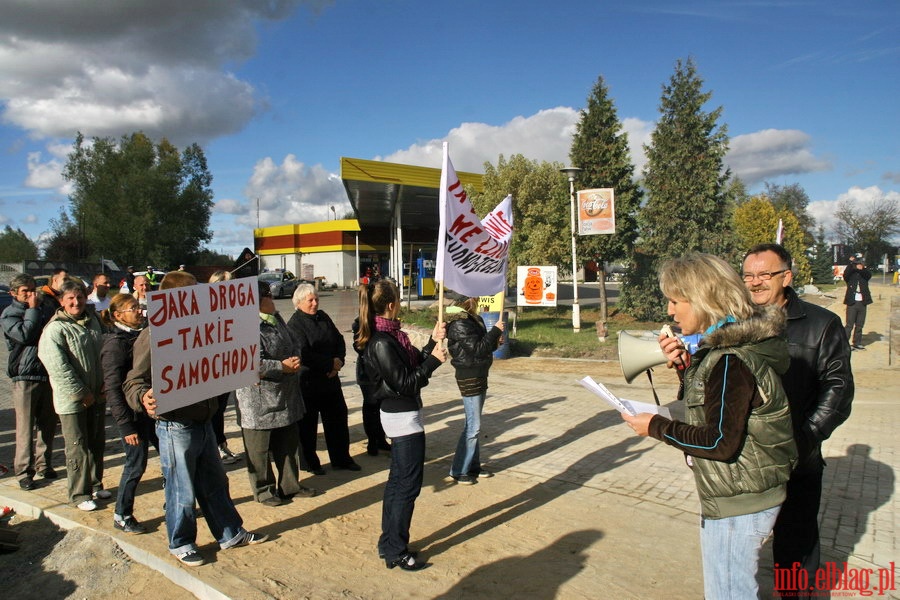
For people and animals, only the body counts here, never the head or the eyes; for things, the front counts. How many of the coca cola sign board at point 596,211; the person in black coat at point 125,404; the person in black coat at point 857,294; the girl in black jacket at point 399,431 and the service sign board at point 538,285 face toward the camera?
3

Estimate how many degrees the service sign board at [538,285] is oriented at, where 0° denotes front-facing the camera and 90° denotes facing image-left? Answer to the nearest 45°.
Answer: approximately 0°

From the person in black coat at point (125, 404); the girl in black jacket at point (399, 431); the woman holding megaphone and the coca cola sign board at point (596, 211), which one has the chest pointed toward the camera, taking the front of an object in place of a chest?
the coca cola sign board

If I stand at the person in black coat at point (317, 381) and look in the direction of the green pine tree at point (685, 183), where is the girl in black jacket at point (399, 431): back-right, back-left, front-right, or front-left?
back-right

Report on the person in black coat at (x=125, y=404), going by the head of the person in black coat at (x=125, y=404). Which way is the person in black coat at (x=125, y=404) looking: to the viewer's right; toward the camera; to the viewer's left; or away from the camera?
to the viewer's right

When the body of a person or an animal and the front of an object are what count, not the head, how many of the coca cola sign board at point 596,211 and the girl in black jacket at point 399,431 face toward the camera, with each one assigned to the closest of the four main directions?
1

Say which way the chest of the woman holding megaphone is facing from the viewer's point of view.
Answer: to the viewer's left

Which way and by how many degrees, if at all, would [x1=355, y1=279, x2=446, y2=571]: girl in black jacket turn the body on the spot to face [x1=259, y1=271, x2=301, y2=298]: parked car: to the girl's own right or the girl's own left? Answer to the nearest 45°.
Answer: approximately 90° to the girl's own left

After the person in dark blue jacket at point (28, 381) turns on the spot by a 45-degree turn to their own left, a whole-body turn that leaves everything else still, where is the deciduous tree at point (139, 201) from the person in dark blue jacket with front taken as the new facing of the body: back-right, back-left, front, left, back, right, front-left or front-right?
left

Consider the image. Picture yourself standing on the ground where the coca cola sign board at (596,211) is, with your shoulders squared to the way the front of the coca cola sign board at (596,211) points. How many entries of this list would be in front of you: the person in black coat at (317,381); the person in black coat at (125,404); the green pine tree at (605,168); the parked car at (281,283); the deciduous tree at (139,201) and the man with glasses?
3

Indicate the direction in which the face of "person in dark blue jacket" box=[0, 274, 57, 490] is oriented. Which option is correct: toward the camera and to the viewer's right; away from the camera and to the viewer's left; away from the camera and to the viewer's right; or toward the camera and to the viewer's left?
toward the camera and to the viewer's right

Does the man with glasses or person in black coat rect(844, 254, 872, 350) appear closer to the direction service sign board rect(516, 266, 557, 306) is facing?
the man with glasses

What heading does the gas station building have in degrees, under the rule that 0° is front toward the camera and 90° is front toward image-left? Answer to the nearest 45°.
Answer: approximately 315°

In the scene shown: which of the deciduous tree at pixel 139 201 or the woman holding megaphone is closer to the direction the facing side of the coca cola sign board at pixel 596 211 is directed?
the woman holding megaphone
